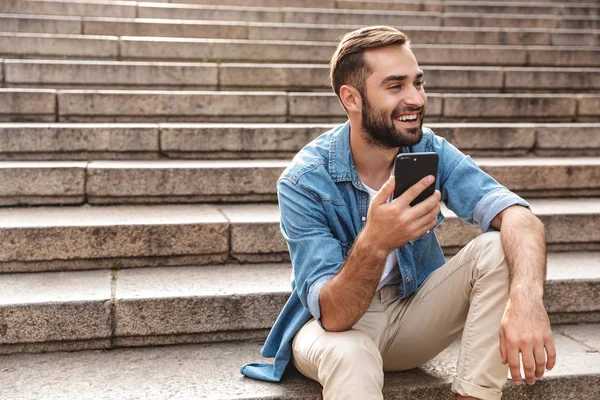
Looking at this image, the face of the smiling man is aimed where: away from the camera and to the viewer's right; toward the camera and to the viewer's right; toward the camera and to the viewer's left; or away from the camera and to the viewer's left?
toward the camera and to the viewer's right

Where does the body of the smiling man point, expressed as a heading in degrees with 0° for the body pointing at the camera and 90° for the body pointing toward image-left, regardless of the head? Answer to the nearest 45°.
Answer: approximately 315°

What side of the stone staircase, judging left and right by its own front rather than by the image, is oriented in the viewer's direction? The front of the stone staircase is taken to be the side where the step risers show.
front
